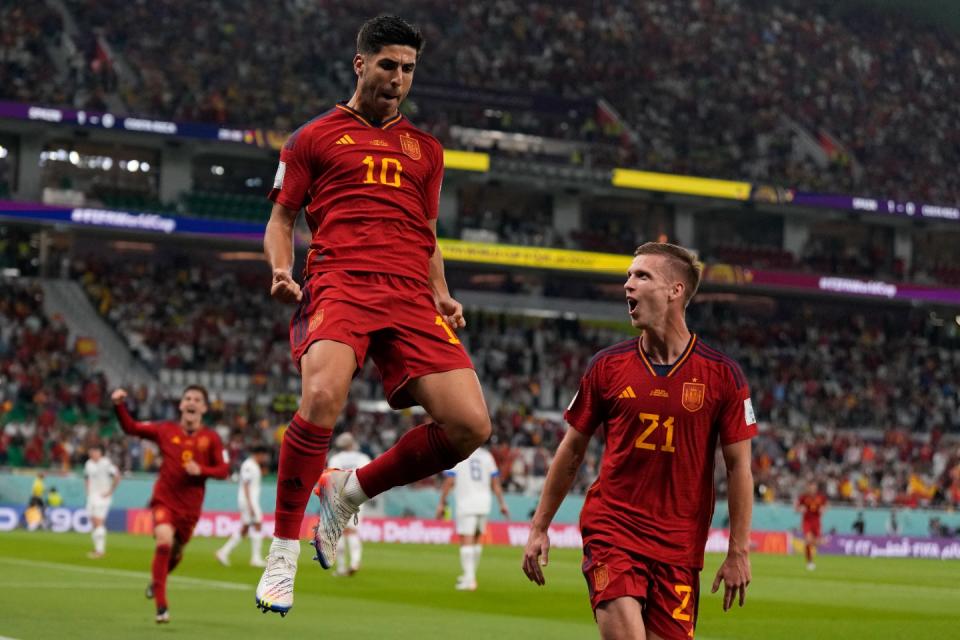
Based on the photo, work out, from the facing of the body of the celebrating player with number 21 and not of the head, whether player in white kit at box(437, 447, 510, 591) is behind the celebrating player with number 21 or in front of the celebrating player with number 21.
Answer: behind

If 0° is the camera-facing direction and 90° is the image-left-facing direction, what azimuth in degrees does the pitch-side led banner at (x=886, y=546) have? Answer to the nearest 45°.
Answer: approximately 0°

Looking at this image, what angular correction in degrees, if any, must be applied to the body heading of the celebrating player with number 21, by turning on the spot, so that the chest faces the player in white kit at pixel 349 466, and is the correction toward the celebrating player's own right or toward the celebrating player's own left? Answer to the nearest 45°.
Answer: approximately 180°

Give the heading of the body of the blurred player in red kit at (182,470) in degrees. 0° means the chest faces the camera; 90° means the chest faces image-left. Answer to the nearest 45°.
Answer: approximately 0°

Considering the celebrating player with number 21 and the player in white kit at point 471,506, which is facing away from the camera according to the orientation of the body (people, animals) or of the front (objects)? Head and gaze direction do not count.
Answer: the player in white kit

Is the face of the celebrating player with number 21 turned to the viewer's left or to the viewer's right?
to the viewer's left
